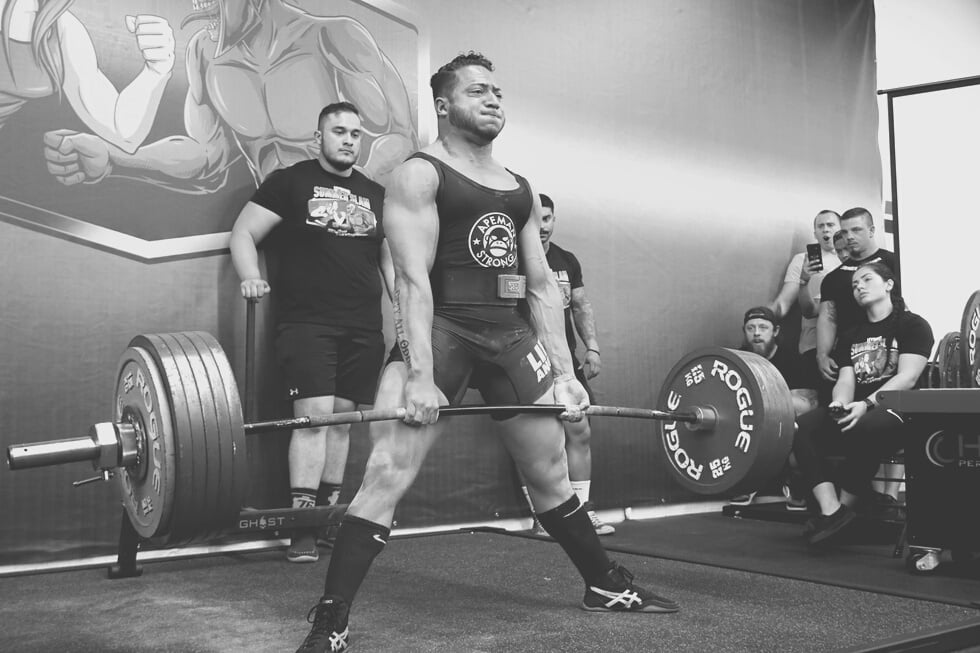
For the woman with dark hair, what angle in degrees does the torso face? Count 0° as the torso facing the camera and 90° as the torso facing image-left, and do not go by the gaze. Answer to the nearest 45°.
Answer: approximately 45°

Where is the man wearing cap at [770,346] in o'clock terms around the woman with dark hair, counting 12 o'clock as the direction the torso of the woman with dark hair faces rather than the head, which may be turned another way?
The man wearing cap is roughly at 4 o'clock from the woman with dark hair.

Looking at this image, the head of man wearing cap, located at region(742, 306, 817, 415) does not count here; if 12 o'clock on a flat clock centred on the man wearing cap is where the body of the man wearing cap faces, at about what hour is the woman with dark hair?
The woman with dark hair is roughly at 10 o'clock from the man wearing cap.

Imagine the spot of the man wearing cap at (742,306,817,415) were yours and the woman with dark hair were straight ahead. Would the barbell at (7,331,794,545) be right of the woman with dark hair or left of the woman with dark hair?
right

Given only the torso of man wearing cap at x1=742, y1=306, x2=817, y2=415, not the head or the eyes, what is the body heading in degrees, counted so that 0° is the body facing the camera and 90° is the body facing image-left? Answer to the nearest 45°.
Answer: approximately 45°

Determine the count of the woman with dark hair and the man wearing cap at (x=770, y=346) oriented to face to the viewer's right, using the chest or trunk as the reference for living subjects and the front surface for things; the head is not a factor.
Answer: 0

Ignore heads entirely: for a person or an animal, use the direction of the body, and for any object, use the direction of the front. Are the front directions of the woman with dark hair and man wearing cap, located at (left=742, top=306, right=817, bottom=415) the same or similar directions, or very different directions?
same or similar directions

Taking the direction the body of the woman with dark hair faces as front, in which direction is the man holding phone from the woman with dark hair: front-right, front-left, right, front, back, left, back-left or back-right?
back-right

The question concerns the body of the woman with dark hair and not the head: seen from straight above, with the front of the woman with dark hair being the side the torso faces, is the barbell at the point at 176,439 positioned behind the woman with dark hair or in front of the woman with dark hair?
in front

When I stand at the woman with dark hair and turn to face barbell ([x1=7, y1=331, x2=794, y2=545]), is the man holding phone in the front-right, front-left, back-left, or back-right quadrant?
back-right

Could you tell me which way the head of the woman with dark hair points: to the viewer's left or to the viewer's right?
to the viewer's left

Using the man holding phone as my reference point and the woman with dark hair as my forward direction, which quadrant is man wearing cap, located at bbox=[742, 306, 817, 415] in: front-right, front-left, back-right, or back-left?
front-right

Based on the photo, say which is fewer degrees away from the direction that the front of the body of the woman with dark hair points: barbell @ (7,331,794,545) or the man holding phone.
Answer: the barbell
